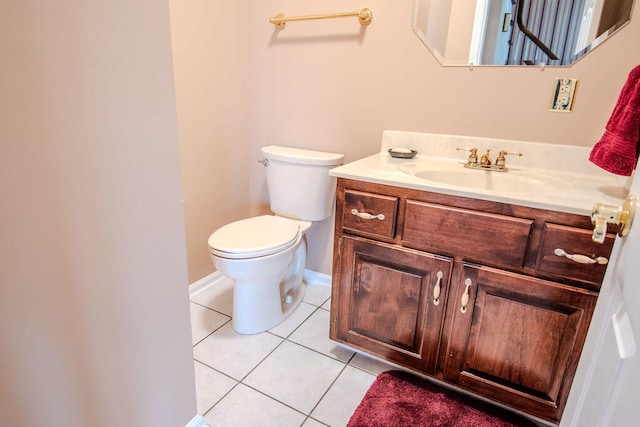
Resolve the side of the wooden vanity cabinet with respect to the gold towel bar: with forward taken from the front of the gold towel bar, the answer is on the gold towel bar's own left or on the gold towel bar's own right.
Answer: on the gold towel bar's own left

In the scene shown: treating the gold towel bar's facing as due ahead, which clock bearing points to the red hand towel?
The red hand towel is roughly at 9 o'clock from the gold towel bar.

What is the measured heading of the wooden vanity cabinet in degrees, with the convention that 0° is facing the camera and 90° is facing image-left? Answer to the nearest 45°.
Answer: approximately 45°

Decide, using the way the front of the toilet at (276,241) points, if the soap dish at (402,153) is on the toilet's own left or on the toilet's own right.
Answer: on the toilet's own left

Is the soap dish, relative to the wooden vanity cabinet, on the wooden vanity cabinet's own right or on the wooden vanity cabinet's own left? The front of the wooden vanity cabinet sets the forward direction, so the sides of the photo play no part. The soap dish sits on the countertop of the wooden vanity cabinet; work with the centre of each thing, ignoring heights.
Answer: on the wooden vanity cabinet's own right
